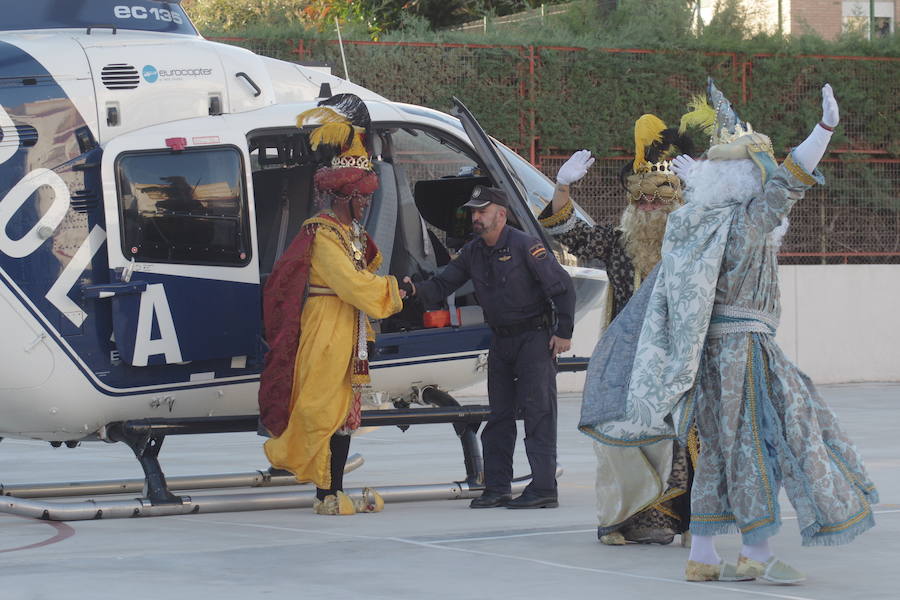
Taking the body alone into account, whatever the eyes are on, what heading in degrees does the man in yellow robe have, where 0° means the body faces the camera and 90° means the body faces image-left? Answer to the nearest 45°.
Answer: approximately 270°

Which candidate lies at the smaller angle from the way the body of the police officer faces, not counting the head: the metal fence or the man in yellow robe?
the man in yellow robe

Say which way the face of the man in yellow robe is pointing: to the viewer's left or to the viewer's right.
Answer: to the viewer's right

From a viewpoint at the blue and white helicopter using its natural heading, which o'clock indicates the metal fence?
The metal fence is roughly at 10 o'clock from the blue and white helicopter.

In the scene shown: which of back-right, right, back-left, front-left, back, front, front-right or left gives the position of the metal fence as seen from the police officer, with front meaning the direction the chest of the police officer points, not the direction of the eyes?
back-right

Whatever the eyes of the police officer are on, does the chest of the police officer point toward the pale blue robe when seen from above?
no

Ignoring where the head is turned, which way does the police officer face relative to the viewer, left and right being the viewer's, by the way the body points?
facing the viewer and to the left of the viewer

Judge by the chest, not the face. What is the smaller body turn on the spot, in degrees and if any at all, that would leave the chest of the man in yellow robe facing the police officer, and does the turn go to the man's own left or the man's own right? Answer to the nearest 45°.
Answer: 0° — they already face them

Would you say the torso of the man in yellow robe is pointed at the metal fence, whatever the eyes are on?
no

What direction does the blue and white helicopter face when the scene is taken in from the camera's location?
facing to the right of the viewer

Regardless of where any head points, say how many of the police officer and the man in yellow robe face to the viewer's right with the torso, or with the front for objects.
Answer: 1

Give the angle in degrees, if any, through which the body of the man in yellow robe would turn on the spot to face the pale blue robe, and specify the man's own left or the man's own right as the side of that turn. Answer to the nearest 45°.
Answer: approximately 45° to the man's own right

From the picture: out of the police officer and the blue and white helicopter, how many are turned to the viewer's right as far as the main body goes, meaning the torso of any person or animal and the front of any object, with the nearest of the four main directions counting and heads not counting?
1

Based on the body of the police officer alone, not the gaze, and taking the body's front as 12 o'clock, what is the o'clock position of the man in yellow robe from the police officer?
The man in yellow robe is roughly at 1 o'clock from the police officer.

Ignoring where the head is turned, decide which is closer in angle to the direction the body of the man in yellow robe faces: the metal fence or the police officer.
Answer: the police officer
